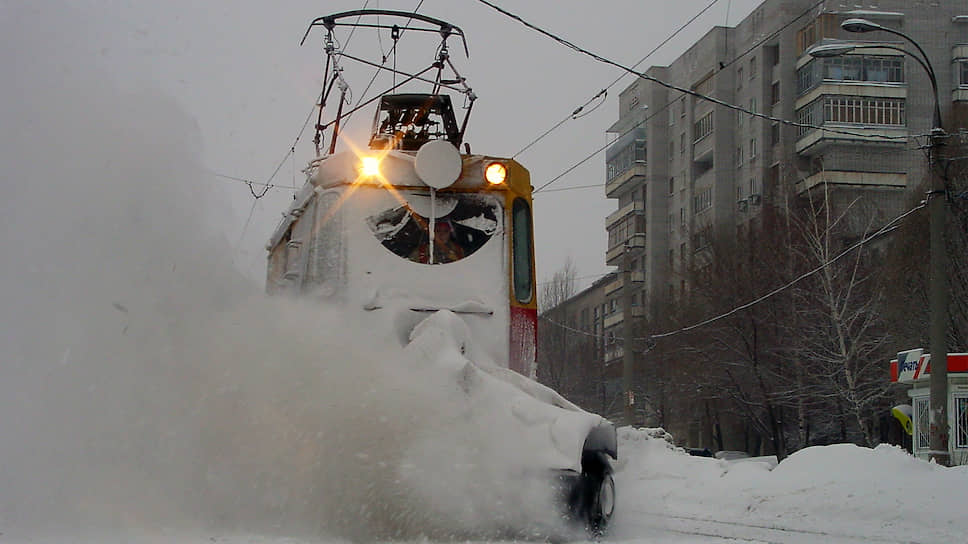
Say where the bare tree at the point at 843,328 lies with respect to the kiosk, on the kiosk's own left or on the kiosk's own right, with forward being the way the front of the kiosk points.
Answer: on the kiosk's own right

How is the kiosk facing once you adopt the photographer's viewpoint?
facing the viewer and to the left of the viewer

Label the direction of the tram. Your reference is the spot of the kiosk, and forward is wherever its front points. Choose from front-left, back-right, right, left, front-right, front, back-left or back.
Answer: front-left
